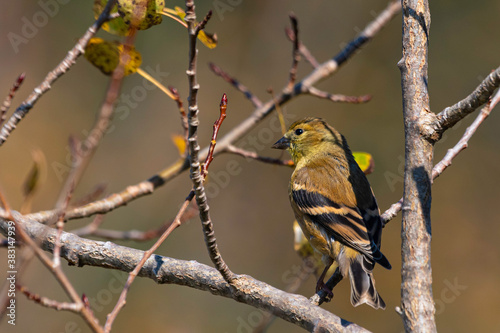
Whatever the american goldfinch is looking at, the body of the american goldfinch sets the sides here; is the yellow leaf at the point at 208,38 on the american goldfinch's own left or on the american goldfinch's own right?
on the american goldfinch's own left

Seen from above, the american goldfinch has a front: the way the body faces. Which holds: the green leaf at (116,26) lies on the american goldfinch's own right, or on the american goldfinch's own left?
on the american goldfinch's own left

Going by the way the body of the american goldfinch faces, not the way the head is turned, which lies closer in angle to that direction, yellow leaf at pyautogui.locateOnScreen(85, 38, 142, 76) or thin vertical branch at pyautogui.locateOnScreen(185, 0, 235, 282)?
the yellow leaf

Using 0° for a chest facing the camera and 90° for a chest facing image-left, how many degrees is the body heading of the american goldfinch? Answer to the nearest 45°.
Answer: approximately 135°

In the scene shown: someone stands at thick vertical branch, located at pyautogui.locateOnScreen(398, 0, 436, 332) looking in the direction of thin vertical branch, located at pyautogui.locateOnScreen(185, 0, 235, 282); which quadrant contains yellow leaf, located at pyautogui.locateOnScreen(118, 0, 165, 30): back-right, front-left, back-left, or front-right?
front-right
